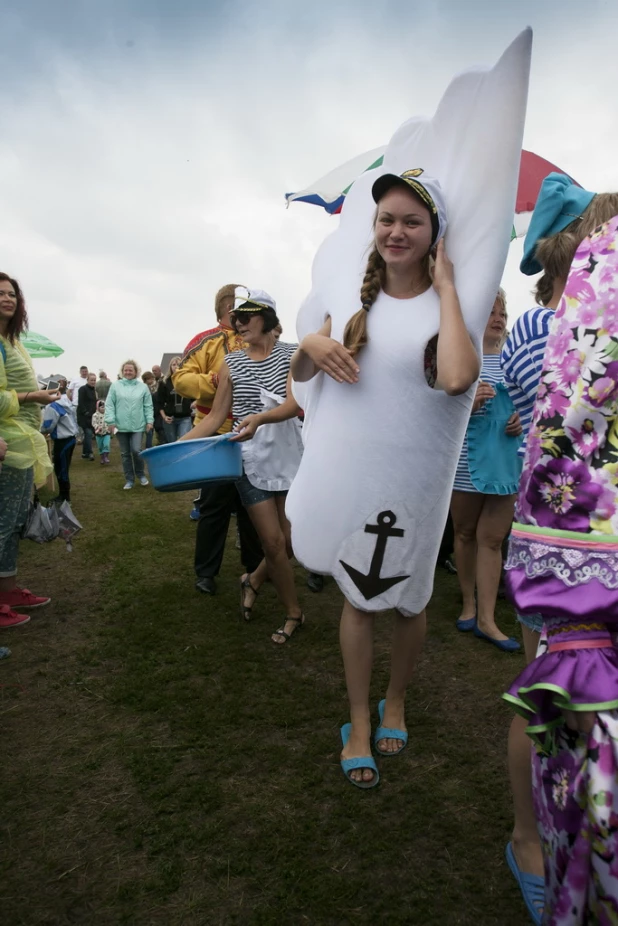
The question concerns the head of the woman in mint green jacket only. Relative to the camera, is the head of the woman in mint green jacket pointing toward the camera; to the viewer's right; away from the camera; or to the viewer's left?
toward the camera

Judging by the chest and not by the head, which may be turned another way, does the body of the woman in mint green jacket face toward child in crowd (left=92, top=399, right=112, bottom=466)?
no

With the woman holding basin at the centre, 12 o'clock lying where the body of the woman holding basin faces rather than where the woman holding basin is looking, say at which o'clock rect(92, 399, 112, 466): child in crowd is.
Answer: The child in crowd is roughly at 4 o'clock from the woman holding basin.

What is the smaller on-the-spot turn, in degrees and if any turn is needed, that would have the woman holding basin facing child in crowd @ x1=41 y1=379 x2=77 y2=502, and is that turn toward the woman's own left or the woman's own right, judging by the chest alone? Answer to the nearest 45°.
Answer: approximately 90° to the woman's own right

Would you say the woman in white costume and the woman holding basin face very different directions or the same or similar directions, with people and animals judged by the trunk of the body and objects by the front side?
same or similar directions

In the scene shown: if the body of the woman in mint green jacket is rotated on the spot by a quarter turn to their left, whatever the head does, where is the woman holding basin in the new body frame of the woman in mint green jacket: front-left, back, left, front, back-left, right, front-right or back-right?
right

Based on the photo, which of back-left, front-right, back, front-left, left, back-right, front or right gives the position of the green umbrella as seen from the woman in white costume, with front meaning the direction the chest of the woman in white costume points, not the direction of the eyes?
back-right

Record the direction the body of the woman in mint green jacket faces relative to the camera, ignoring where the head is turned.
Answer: toward the camera

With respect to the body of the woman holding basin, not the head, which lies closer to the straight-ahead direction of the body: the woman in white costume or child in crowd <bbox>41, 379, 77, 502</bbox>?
the woman in white costume

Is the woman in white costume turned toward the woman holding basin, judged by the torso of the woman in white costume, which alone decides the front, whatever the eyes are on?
no

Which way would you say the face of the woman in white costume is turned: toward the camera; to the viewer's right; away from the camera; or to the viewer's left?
toward the camera

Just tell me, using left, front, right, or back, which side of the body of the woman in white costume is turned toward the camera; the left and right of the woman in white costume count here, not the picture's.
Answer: front

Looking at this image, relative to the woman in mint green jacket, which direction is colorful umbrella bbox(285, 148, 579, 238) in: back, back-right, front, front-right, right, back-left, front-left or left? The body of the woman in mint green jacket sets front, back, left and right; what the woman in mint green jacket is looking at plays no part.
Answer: front-left
